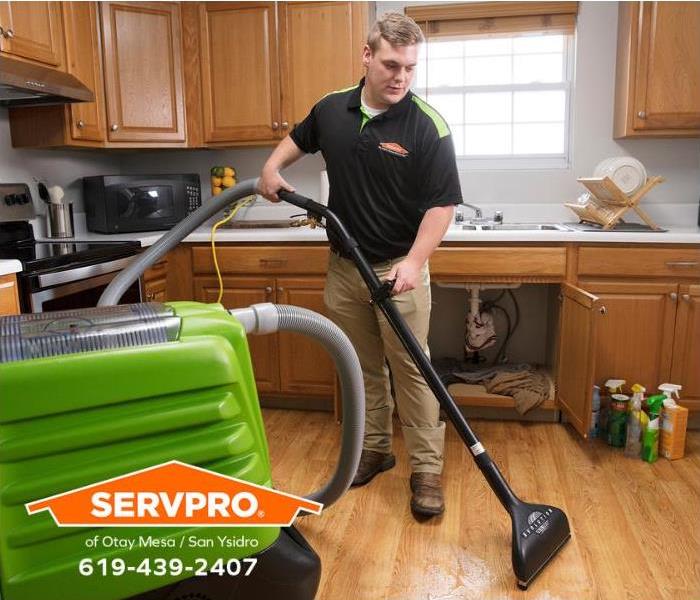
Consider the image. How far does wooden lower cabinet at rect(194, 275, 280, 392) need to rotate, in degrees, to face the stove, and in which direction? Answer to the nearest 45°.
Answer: approximately 45° to its right

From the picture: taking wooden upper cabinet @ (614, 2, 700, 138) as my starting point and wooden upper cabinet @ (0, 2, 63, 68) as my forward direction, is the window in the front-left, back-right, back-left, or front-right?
front-right

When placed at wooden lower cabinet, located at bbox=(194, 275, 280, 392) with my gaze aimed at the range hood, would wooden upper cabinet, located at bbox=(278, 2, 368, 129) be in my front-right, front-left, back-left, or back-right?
back-right

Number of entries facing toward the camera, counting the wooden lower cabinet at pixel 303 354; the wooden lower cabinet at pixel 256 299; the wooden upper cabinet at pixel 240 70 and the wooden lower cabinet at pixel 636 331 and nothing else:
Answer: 4

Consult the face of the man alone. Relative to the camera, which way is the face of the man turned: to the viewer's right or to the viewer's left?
to the viewer's right

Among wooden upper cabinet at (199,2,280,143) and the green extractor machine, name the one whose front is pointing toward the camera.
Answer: the wooden upper cabinet

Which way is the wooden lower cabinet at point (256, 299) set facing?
toward the camera

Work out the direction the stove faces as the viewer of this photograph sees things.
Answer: facing the viewer and to the right of the viewer

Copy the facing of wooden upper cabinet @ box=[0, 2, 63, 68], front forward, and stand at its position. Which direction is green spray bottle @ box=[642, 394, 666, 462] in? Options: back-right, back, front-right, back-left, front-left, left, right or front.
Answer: front

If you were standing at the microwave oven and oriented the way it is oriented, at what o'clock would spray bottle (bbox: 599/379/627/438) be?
The spray bottle is roughly at 10 o'clock from the microwave oven.

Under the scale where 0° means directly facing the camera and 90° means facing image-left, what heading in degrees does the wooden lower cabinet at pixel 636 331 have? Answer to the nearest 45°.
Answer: approximately 0°

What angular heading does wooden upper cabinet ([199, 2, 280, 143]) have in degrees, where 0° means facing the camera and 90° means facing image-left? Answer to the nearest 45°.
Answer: approximately 0°

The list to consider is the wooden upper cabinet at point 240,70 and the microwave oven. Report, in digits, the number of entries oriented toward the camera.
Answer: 2

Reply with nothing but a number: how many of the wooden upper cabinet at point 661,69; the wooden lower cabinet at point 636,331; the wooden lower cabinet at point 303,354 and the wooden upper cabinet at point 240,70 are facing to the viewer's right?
0

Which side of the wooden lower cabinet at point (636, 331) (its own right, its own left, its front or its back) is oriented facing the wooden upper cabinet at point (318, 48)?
right
